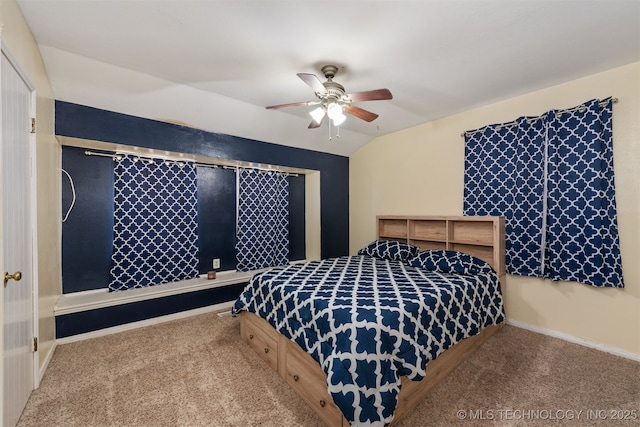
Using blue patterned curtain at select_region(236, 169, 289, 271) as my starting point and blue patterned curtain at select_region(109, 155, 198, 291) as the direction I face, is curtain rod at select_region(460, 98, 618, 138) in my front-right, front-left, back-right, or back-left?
back-left

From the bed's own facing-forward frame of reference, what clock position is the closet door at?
The closet door is roughly at 1 o'clock from the bed.

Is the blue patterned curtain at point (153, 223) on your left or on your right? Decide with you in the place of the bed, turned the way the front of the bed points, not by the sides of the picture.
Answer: on your right

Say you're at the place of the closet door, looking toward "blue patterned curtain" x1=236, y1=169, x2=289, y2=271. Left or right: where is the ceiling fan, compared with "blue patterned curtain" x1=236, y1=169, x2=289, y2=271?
right

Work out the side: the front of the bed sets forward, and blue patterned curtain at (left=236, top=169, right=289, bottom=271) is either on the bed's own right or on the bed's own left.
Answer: on the bed's own right

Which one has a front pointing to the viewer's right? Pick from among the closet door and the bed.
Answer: the closet door

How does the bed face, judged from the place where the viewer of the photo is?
facing the viewer and to the left of the viewer

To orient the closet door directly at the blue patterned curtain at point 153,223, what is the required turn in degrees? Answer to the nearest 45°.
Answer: approximately 45° to its left

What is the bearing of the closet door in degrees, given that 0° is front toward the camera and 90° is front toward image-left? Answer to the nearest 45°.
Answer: approximately 270°

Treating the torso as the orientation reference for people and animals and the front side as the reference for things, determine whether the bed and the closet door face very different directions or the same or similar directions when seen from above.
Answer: very different directions

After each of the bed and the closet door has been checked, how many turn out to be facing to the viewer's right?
1
